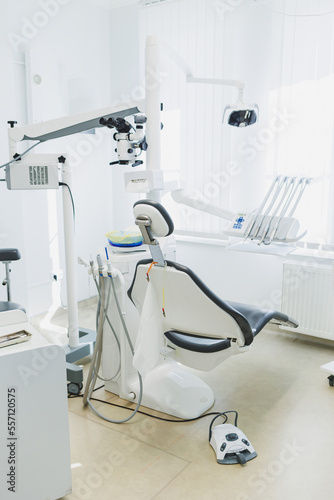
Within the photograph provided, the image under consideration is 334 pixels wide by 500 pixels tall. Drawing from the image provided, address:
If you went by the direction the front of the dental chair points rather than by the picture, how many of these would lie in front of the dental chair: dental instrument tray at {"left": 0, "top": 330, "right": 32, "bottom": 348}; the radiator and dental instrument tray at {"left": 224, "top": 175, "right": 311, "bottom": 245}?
2

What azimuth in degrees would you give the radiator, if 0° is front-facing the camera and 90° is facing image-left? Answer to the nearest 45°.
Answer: approximately 45°

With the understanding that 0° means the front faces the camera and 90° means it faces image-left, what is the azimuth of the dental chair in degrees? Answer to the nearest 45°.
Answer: approximately 225°

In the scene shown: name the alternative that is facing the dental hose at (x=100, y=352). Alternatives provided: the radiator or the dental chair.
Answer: the radiator

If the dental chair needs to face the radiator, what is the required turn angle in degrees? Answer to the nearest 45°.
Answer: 0° — it already faces it

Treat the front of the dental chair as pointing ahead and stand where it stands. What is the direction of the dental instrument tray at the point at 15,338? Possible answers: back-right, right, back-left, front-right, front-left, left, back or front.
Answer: back

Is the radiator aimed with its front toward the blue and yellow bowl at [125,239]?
yes

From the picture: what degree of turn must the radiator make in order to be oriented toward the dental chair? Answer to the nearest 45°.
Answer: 0° — it already faces it

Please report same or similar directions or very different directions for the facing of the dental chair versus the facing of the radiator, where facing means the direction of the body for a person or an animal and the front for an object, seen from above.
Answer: very different directions
